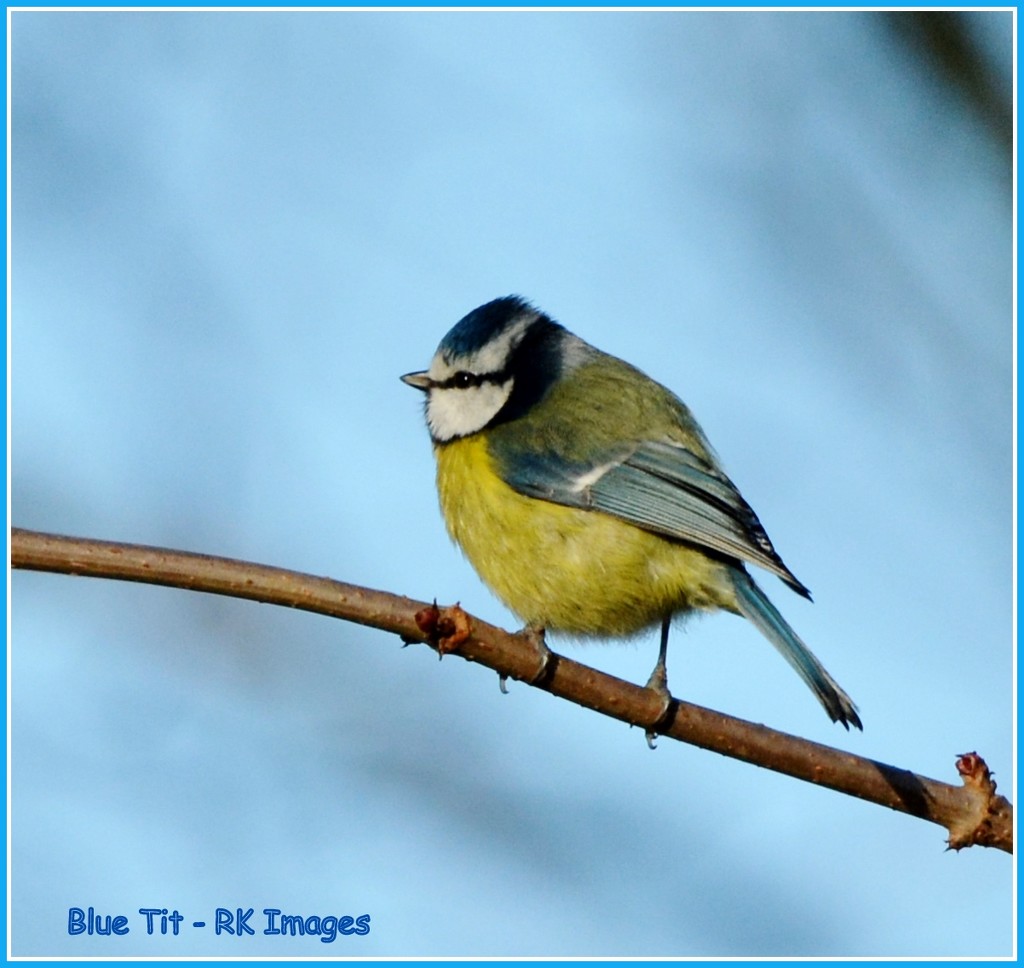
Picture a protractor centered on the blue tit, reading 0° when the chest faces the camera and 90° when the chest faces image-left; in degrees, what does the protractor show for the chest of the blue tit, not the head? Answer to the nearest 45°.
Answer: approximately 90°
